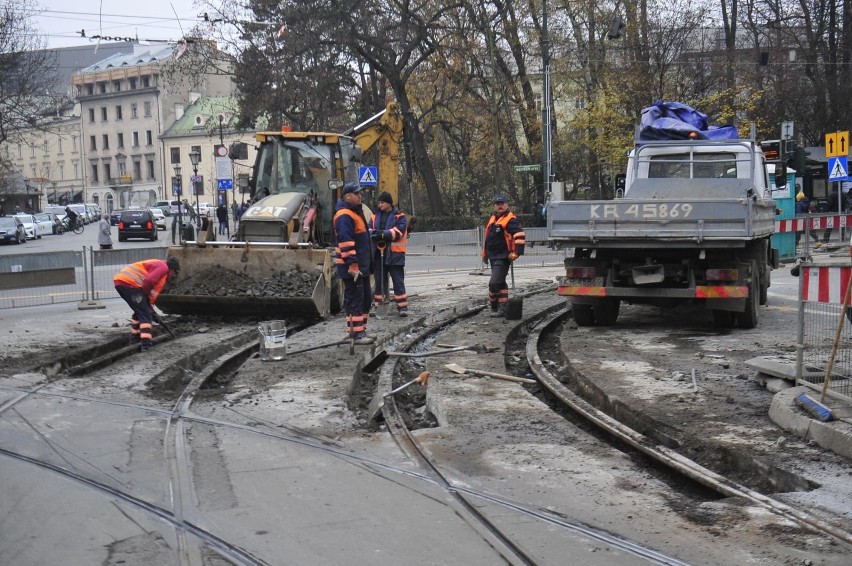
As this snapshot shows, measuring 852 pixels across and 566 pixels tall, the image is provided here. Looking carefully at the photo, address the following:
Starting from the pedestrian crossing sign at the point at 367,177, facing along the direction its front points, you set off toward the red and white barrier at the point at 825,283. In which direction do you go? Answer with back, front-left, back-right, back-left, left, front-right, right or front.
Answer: front

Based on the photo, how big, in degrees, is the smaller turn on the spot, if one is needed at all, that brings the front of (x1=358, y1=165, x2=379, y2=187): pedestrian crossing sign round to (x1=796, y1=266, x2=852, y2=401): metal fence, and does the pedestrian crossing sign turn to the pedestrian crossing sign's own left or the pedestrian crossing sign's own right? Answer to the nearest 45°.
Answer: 0° — it already faces it

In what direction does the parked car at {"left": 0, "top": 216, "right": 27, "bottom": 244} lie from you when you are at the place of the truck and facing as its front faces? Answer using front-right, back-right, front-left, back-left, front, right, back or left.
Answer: front-left

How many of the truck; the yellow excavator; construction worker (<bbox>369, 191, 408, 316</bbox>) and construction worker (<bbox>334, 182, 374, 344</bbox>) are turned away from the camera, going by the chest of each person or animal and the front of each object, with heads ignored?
1

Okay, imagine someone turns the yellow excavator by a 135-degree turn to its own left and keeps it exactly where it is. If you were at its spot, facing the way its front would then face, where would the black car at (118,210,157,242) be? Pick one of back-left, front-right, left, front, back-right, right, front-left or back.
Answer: left

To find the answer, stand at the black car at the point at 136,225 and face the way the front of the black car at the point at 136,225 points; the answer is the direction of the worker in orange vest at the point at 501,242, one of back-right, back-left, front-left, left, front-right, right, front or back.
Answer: back

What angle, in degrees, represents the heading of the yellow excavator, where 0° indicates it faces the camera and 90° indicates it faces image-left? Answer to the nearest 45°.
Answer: approximately 45°

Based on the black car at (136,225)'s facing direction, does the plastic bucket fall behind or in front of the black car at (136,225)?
behind

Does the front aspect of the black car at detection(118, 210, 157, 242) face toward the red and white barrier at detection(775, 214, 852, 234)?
no

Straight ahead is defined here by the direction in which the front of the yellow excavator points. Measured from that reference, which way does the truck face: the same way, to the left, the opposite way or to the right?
the opposite way

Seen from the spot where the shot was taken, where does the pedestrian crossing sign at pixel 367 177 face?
facing the viewer

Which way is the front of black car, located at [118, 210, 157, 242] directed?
away from the camera

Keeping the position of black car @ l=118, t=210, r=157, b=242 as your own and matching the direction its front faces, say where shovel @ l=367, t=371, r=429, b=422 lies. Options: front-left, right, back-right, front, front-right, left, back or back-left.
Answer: back

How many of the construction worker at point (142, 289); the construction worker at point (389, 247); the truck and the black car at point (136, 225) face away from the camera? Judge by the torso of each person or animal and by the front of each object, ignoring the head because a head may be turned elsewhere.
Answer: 2

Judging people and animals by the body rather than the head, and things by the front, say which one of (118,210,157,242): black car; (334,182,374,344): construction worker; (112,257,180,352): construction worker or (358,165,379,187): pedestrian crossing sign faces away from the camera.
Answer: the black car

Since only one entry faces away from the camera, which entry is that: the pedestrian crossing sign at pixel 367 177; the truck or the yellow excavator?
the truck

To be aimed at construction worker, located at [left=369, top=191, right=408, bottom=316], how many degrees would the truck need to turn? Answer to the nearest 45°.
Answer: approximately 90° to its left
